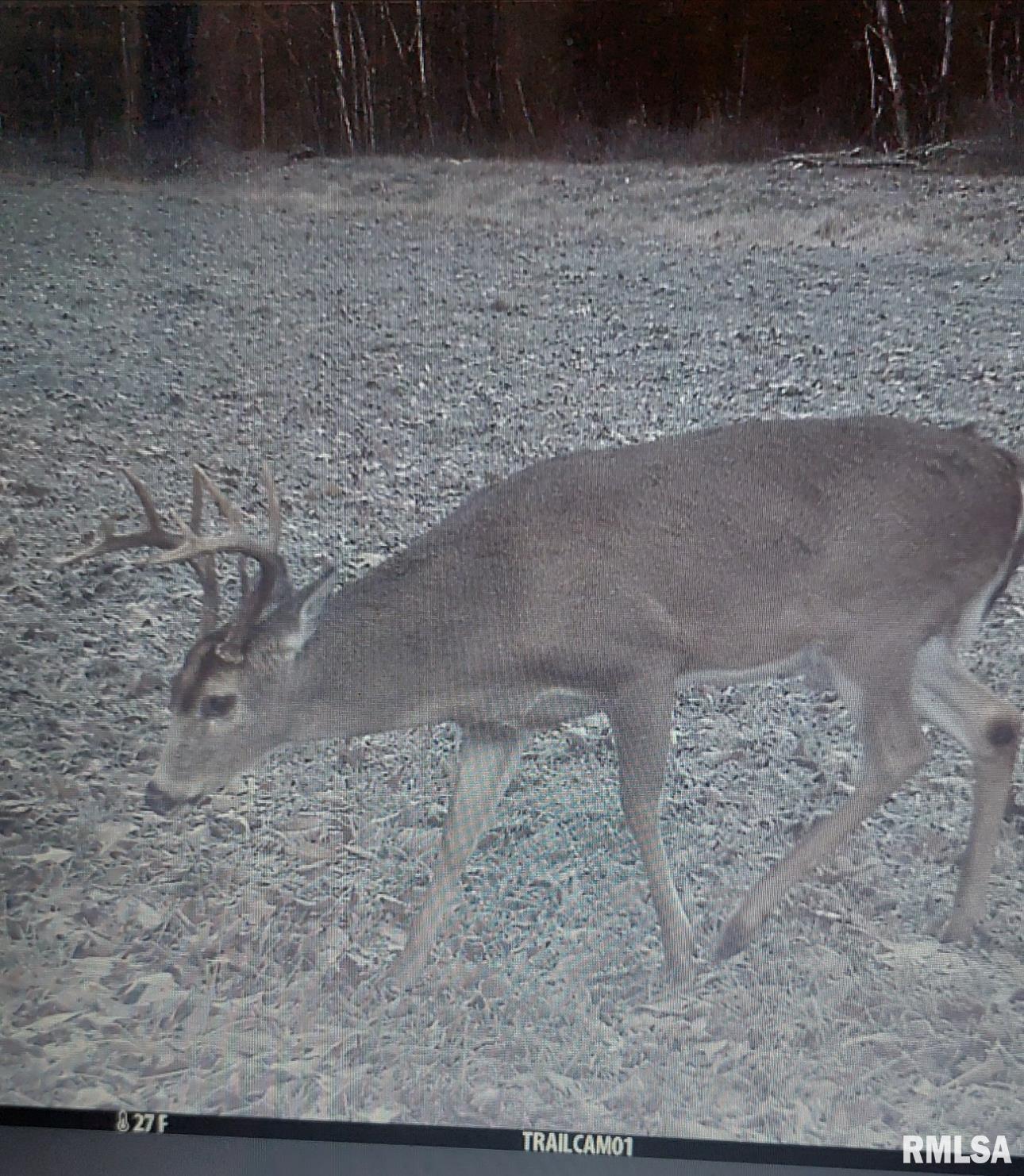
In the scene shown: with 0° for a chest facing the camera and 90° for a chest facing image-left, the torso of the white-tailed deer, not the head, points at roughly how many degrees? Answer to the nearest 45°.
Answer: approximately 90°
